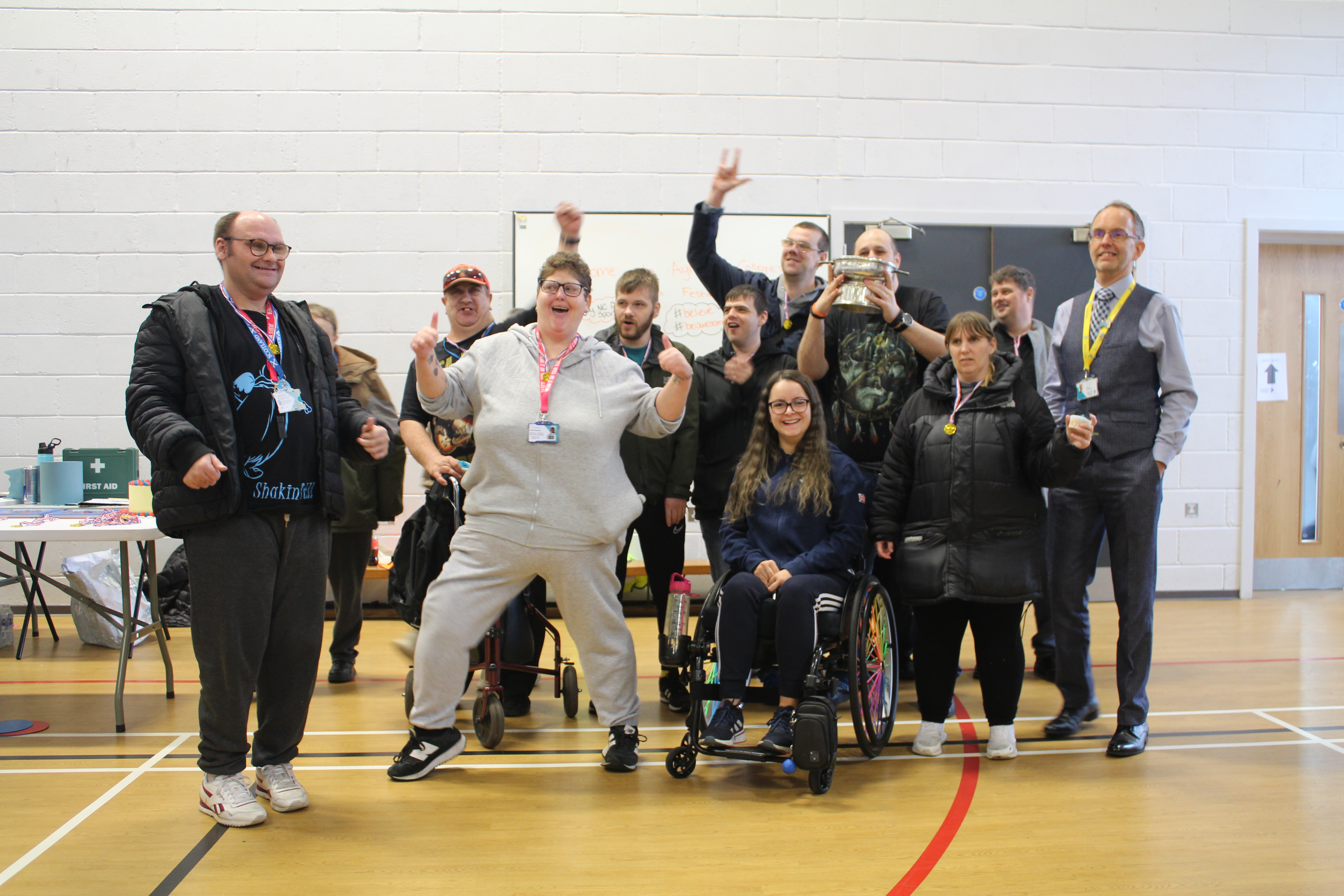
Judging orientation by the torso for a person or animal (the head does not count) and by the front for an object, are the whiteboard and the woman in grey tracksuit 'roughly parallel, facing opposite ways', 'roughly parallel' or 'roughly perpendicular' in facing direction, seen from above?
roughly parallel

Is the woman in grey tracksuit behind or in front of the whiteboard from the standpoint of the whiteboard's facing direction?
in front

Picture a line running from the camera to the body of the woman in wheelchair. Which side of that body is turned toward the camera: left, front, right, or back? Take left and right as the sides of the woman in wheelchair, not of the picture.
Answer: front

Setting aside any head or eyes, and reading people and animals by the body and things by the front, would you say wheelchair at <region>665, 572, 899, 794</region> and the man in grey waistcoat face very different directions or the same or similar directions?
same or similar directions

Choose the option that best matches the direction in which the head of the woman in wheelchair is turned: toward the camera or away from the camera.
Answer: toward the camera

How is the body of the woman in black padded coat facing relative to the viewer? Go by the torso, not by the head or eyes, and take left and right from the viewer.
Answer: facing the viewer

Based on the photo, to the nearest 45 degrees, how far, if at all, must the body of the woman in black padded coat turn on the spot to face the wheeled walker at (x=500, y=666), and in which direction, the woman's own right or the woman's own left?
approximately 90° to the woman's own right

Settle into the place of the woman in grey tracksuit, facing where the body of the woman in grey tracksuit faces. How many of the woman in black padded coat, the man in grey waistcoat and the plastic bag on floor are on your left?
2

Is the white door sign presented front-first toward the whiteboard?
no

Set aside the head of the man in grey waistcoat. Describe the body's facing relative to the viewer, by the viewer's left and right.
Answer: facing the viewer and to the left of the viewer

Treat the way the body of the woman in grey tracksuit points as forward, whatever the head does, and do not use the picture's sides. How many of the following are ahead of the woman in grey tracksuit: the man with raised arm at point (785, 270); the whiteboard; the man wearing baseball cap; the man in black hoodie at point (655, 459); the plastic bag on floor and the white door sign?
0

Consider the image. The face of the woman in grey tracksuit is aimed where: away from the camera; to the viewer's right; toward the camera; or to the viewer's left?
toward the camera
